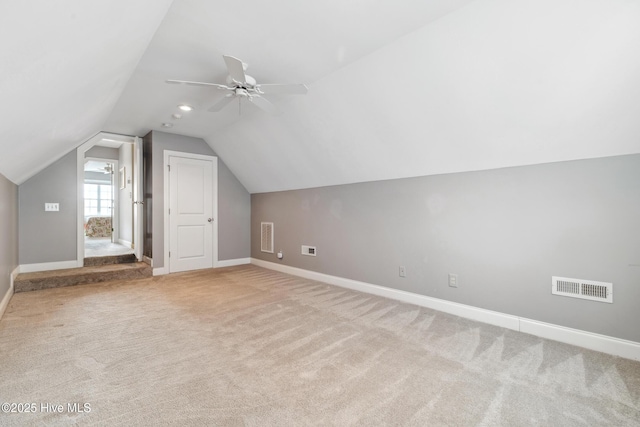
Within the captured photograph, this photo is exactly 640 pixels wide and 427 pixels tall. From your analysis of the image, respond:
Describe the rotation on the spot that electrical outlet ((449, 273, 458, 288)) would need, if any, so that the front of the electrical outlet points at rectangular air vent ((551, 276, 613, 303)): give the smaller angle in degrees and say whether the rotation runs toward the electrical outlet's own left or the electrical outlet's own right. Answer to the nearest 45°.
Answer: approximately 135° to the electrical outlet's own left

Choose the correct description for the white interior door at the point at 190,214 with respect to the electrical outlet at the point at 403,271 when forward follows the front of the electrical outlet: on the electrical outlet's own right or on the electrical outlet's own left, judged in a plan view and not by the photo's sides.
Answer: on the electrical outlet's own right

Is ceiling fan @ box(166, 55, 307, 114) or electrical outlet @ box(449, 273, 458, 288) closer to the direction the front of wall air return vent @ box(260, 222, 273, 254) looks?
the ceiling fan

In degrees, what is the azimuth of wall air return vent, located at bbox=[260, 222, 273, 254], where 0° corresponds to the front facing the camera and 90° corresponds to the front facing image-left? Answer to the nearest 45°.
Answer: approximately 45°

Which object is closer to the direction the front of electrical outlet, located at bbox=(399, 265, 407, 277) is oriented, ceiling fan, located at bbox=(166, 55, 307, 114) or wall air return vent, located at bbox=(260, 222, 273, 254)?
the ceiling fan

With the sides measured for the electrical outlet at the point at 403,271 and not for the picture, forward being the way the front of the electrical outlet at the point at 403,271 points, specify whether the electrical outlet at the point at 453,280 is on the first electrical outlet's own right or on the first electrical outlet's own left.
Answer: on the first electrical outlet's own left

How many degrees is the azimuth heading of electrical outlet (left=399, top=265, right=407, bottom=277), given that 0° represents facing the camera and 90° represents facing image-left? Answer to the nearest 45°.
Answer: approximately 45°

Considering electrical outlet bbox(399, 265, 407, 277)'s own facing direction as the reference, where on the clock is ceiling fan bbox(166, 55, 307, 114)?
The ceiling fan is roughly at 12 o'clock from the electrical outlet.

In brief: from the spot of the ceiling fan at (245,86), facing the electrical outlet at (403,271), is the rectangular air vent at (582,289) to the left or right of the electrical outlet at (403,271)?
right

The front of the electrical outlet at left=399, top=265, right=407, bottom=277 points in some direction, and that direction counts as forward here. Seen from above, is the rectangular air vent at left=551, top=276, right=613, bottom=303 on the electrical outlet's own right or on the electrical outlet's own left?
on the electrical outlet's own left

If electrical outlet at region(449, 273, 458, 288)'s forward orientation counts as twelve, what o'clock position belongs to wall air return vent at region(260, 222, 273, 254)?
The wall air return vent is roughly at 2 o'clock from the electrical outlet.

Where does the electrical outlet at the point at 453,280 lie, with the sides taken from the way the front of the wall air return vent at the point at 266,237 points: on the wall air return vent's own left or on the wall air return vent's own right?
on the wall air return vent's own left
